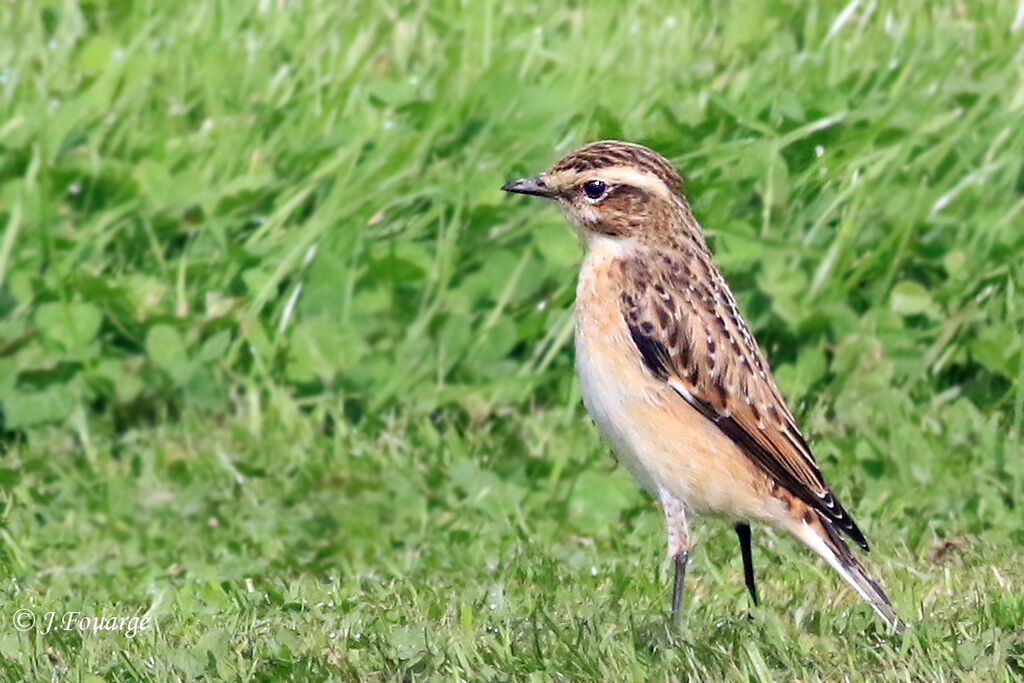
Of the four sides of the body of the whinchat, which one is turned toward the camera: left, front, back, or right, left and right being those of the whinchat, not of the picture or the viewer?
left
